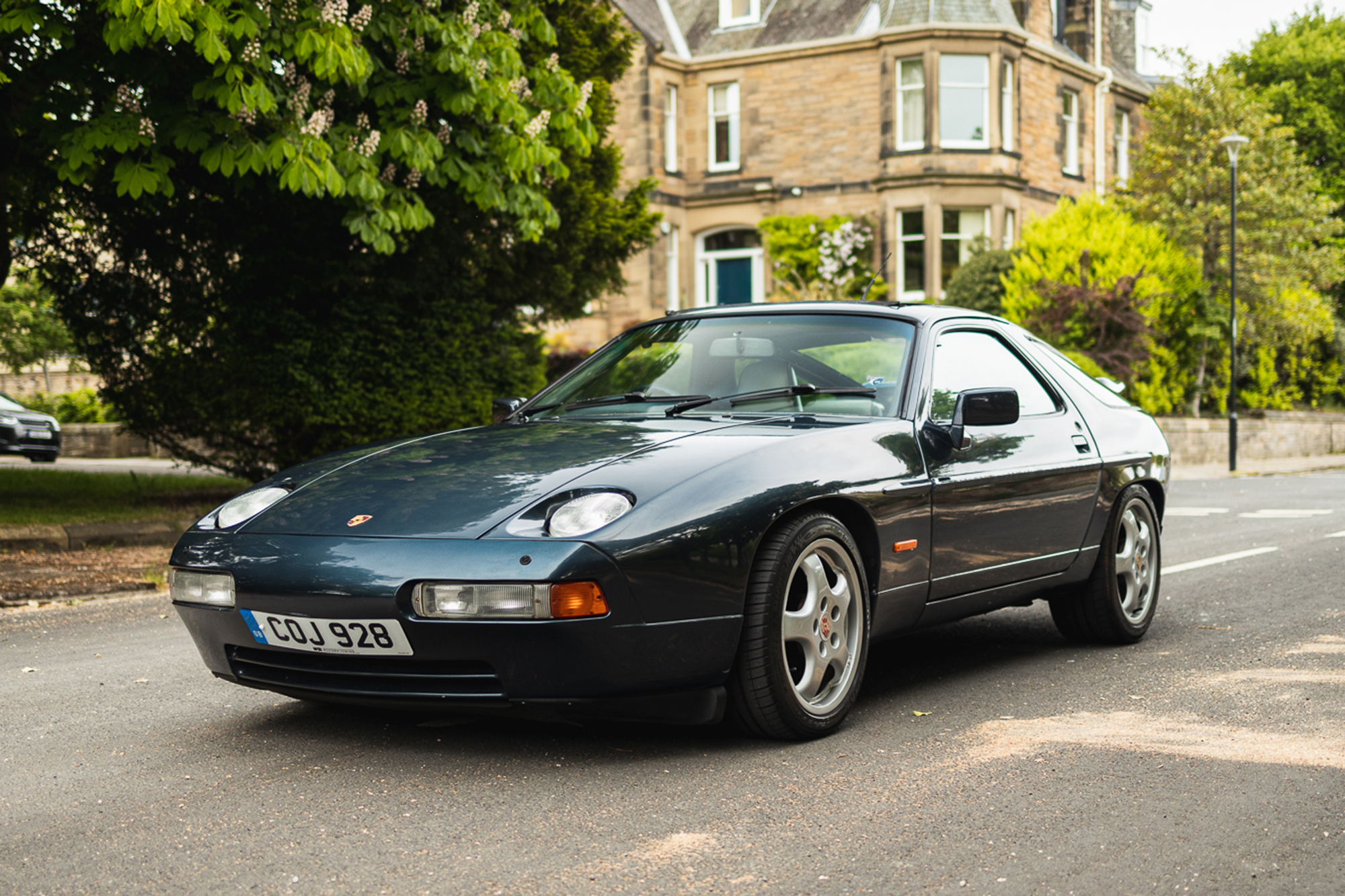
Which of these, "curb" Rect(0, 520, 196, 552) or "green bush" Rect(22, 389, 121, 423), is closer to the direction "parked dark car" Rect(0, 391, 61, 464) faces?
the curb

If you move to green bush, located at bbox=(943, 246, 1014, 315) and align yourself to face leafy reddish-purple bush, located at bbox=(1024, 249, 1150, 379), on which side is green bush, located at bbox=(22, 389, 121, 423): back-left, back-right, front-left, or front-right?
back-right

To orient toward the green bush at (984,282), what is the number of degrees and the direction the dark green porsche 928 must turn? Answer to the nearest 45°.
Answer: approximately 135° to its right

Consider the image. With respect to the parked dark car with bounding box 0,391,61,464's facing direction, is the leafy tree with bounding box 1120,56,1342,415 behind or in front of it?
in front

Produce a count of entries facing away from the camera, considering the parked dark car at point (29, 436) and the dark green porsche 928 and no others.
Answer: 0

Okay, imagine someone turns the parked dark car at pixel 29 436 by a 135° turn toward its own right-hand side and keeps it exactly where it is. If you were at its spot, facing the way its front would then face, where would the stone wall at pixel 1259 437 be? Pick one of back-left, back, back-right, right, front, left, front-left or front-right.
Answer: back

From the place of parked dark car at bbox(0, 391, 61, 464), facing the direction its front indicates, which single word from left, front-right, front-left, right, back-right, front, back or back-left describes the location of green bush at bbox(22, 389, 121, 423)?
back-left

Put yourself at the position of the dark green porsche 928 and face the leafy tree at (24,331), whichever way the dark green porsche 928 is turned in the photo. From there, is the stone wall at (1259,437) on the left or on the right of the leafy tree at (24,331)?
right

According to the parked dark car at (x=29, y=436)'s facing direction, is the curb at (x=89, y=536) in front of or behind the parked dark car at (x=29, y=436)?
in front

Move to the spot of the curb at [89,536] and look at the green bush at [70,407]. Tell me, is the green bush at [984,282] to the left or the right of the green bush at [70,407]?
right

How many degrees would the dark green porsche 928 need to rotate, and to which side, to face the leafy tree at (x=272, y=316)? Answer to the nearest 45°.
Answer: approximately 135° to its right

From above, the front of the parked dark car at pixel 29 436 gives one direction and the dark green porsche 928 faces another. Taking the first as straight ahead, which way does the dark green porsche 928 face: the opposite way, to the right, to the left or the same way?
to the right

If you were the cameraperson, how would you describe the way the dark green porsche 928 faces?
facing the viewer and to the left of the viewer

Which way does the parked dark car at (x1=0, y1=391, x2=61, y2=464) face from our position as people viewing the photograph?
facing the viewer and to the right of the viewer
